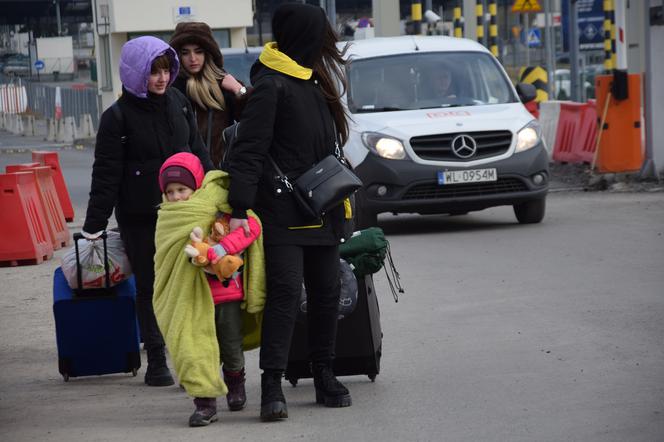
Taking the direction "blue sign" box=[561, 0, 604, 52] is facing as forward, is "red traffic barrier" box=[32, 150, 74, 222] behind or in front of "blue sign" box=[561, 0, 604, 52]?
in front

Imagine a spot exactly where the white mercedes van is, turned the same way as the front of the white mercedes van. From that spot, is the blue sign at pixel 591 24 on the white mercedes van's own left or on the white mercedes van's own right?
on the white mercedes van's own left

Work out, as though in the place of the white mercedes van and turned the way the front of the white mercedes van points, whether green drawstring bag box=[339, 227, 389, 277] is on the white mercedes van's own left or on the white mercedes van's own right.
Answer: on the white mercedes van's own right

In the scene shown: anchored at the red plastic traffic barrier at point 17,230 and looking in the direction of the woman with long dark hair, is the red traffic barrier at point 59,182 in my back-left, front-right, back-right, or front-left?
back-left

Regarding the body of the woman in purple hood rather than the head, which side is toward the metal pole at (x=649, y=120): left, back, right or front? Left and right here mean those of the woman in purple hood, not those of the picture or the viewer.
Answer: left

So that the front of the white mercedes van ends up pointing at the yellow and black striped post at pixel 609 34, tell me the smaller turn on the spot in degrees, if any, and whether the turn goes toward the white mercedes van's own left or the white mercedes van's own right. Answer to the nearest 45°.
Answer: approximately 135° to the white mercedes van's own left

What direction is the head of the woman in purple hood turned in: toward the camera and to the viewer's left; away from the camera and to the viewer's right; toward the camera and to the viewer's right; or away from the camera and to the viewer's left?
toward the camera and to the viewer's right
